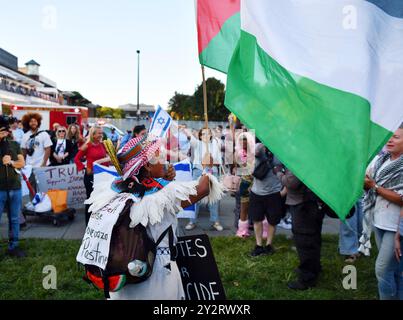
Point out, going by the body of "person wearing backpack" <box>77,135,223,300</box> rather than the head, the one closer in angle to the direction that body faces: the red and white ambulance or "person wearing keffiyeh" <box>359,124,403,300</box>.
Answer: the person wearing keffiyeh

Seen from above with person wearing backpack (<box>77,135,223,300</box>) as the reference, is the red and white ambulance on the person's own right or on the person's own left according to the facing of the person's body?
on the person's own left

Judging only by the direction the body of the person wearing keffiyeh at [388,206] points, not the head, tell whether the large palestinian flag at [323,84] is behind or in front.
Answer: in front

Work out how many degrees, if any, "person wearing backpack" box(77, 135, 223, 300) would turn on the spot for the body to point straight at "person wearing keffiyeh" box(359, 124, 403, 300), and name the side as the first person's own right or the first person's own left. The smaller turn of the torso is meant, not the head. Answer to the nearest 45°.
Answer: approximately 45° to the first person's own right

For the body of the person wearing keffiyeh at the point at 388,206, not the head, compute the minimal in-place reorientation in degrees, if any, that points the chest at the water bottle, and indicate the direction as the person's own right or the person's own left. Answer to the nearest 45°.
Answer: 0° — they already face it

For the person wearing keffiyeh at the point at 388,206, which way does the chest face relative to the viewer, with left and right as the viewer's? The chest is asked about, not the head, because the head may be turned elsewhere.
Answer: facing the viewer and to the left of the viewer

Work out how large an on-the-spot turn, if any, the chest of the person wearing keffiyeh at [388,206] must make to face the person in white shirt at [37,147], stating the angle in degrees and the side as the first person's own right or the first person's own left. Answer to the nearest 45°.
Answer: approximately 45° to the first person's own right

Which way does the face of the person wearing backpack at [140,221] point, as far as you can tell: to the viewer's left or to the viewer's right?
to the viewer's right

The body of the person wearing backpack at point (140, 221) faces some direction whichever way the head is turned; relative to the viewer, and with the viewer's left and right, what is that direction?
facing away from the viewer and to the right of the viewer

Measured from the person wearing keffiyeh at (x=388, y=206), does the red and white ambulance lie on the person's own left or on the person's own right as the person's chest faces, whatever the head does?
on the person's own right

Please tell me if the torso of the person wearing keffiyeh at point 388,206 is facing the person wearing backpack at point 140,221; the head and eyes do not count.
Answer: yes

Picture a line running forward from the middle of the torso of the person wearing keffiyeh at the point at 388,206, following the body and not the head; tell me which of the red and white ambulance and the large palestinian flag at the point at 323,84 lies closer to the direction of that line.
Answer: the large palestinian flag
